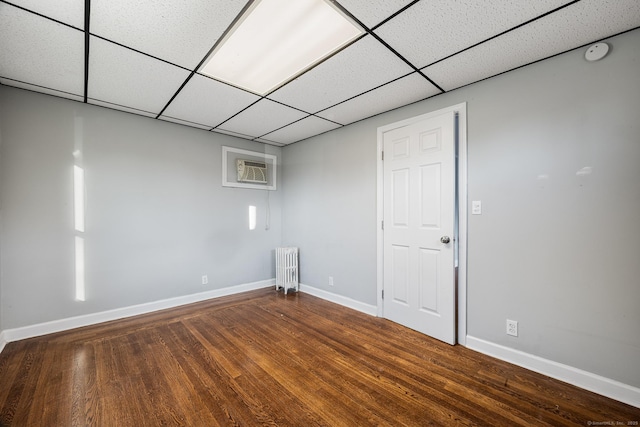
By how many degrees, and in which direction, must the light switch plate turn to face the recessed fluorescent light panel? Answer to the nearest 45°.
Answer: approximately 45° to its right

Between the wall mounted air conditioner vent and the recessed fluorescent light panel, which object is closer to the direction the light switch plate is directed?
the recessed fluorescent light panel

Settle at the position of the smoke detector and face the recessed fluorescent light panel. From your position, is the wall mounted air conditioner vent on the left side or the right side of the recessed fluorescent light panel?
right

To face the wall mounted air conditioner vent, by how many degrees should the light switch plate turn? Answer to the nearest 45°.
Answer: approximately 90° to its right

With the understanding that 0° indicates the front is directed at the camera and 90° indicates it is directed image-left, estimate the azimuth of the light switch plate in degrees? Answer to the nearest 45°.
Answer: approximately 0°

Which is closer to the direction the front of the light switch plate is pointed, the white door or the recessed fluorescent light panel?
the recessed fluorescent light panel

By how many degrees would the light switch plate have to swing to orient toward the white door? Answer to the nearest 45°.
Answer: approximately 90° to its right
